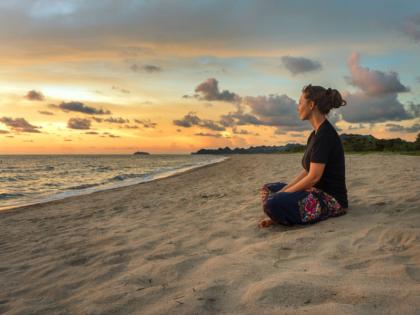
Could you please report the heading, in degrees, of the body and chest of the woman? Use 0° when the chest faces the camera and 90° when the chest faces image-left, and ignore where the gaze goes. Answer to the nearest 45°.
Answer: approximately 90°

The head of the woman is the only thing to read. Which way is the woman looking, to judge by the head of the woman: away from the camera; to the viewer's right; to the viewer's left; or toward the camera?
to the viewer's left
